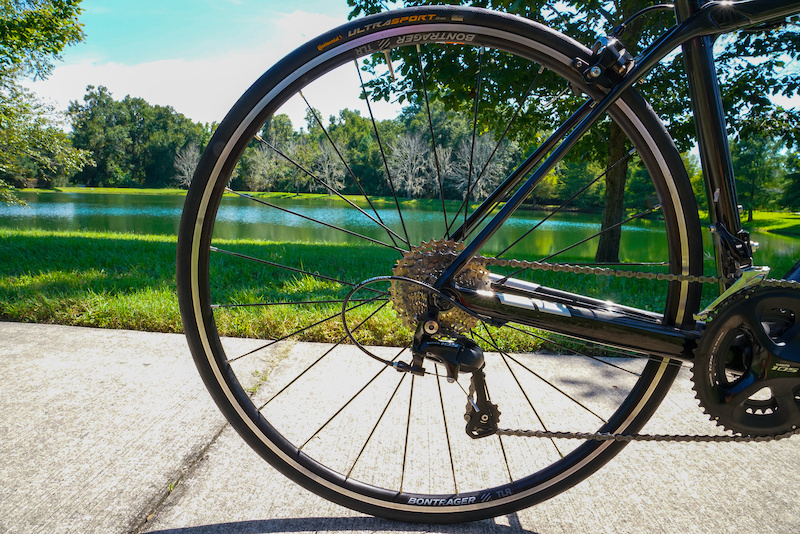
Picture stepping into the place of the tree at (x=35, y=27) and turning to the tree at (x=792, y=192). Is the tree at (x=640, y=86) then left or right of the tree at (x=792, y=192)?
right

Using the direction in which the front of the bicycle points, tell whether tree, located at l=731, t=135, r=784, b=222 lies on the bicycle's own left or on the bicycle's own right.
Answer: on the bicycle's own left

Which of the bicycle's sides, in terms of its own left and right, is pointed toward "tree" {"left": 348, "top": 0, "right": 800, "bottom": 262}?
left

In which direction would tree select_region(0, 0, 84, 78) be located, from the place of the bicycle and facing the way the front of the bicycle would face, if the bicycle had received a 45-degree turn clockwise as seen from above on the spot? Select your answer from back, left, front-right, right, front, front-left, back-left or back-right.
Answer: back

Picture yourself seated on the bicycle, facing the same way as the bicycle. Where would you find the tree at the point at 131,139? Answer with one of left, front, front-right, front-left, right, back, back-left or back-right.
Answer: back-left

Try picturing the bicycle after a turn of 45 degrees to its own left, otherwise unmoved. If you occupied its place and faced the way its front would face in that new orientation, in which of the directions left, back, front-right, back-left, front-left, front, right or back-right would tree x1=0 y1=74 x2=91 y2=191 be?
left

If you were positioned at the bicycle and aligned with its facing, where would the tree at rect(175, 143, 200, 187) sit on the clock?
The tree is roughly at 8 o'clock from the bicycle.

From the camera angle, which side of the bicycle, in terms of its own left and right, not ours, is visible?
right

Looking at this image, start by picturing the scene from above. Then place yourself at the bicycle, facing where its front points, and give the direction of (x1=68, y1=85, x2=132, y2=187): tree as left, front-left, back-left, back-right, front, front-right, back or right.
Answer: back-left

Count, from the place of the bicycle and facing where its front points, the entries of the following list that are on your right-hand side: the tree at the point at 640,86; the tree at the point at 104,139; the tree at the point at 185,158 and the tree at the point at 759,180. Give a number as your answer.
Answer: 0

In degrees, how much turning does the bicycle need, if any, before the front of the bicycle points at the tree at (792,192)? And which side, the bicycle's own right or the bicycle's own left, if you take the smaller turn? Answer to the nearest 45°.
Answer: approximately 45° to the bicycle's own left
